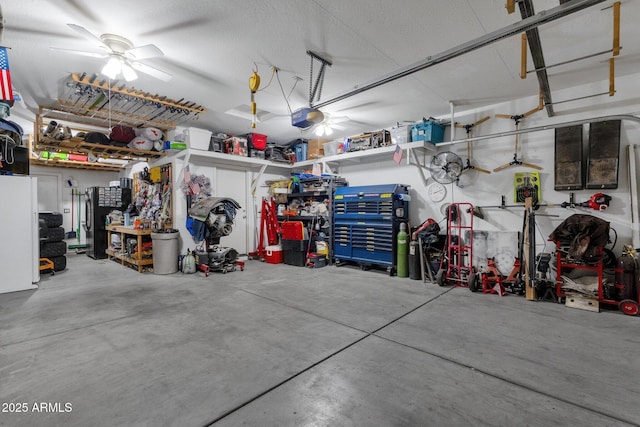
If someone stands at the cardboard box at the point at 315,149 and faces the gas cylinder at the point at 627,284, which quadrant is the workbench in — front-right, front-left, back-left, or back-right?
back-right

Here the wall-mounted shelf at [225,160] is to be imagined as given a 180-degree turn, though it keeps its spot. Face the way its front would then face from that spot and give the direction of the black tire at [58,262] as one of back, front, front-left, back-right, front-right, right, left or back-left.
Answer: front-left

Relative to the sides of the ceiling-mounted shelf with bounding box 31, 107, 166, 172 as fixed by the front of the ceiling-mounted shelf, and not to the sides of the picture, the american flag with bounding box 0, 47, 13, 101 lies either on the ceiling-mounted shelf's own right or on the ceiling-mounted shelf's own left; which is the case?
on the ceiling-mounted shelf's own right

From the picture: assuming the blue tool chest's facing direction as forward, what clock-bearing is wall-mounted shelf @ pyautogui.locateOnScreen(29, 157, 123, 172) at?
The wall-mounted shelf is roughly at 2 o'clock from the blue tool chest.

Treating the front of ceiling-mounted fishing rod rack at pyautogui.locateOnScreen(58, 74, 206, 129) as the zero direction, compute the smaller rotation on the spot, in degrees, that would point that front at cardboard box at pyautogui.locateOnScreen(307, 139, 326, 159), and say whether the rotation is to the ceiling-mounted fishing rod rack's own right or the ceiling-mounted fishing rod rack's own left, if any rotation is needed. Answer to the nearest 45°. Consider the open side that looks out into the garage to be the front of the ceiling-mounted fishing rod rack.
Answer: approximately 45° to the ceiling-mounted fishing rod rack's own left

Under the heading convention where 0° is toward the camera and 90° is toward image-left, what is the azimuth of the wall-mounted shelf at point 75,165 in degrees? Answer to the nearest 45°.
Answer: approximately 315°
